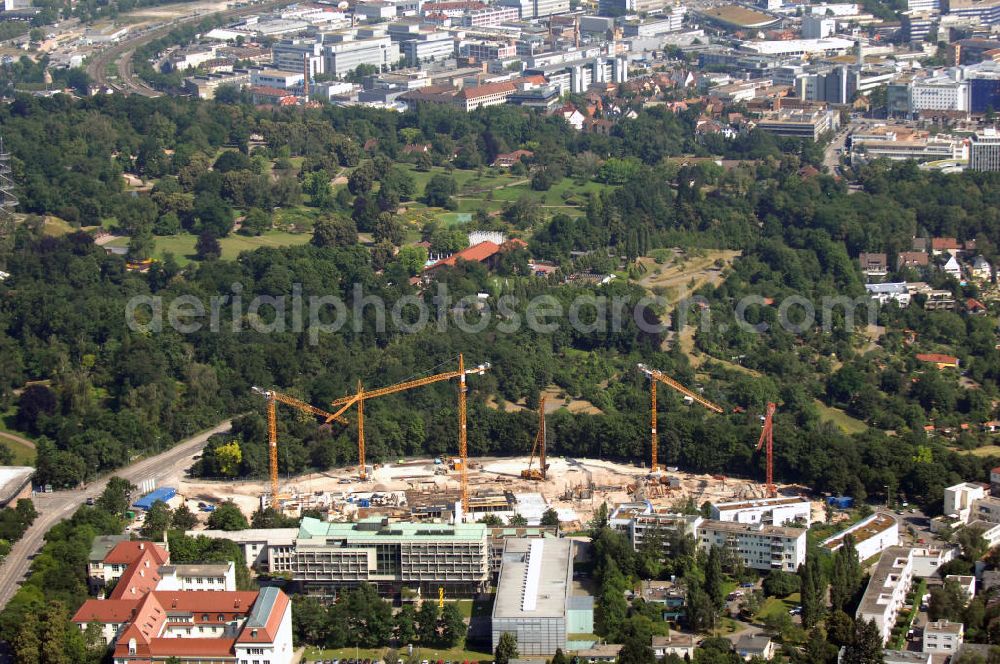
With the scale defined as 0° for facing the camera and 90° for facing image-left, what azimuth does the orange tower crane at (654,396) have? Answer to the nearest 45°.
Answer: approximately 315°

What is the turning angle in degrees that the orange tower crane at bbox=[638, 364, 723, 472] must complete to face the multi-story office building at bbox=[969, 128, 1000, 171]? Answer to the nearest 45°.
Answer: approximately 90° to its left

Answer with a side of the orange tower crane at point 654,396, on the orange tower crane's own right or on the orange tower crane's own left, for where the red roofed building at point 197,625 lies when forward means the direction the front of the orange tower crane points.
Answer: on the orange tower crane's own right

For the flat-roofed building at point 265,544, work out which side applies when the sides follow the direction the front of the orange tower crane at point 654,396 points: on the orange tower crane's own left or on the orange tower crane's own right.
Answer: on the orange tower crane's own right

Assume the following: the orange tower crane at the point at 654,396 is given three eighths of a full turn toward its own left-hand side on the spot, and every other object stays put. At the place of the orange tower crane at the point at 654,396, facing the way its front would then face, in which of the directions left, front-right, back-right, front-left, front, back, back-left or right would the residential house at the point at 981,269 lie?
front-right

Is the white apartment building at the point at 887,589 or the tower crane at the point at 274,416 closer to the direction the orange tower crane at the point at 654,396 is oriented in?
the white apartment building

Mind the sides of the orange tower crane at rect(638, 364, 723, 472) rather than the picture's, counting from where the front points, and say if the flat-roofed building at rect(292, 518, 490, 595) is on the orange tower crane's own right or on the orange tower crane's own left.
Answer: on the orange tower crane's own right

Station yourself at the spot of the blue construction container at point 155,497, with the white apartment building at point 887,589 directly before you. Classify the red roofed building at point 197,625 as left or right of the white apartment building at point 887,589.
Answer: right

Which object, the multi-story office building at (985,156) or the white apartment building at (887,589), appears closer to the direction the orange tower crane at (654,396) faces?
the white apartment building

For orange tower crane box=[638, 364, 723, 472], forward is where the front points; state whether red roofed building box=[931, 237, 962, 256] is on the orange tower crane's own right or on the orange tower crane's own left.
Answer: on the orange tower crane's own left

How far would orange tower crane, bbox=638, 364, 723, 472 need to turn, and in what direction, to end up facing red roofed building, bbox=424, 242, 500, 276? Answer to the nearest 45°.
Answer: approximately 180°
